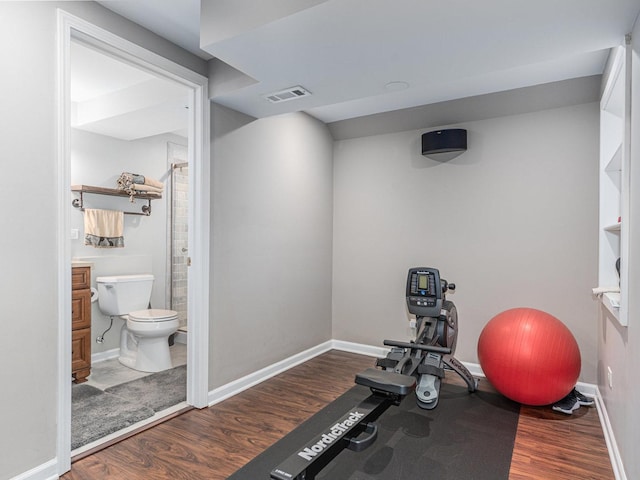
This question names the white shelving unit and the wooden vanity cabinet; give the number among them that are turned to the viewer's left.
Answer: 1

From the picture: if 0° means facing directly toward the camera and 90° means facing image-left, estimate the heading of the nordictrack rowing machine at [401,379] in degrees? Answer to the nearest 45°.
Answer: approximately 225°

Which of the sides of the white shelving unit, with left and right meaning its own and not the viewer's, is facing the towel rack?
front

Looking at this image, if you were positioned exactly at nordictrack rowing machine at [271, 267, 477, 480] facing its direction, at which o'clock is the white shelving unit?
The white shelving unit is roughly at 1 o'clock from the nordictrack rowing machine.

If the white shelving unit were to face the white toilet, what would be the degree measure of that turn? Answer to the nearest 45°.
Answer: approximately 45° to its left

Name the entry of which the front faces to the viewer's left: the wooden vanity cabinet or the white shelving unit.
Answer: the white shelving unit

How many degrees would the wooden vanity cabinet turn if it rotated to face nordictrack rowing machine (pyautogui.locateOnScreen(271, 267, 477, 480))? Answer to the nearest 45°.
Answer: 0° — it already faces it

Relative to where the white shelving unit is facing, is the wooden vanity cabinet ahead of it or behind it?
ahead

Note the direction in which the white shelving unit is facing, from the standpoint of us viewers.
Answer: facing to the left of the viewer

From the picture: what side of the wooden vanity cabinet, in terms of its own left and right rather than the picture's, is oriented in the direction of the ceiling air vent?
front

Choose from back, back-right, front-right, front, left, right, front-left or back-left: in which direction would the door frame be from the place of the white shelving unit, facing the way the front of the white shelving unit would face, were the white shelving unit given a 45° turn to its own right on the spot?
left

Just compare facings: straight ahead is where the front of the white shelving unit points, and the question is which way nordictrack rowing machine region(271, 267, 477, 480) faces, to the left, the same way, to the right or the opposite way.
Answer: to the right

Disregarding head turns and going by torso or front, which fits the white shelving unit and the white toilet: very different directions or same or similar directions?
very different directions

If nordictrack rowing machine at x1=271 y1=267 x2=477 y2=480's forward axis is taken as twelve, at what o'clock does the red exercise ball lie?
The red exercise ball is roughly at 1 o'clock from the nordictrack rowing machine.
